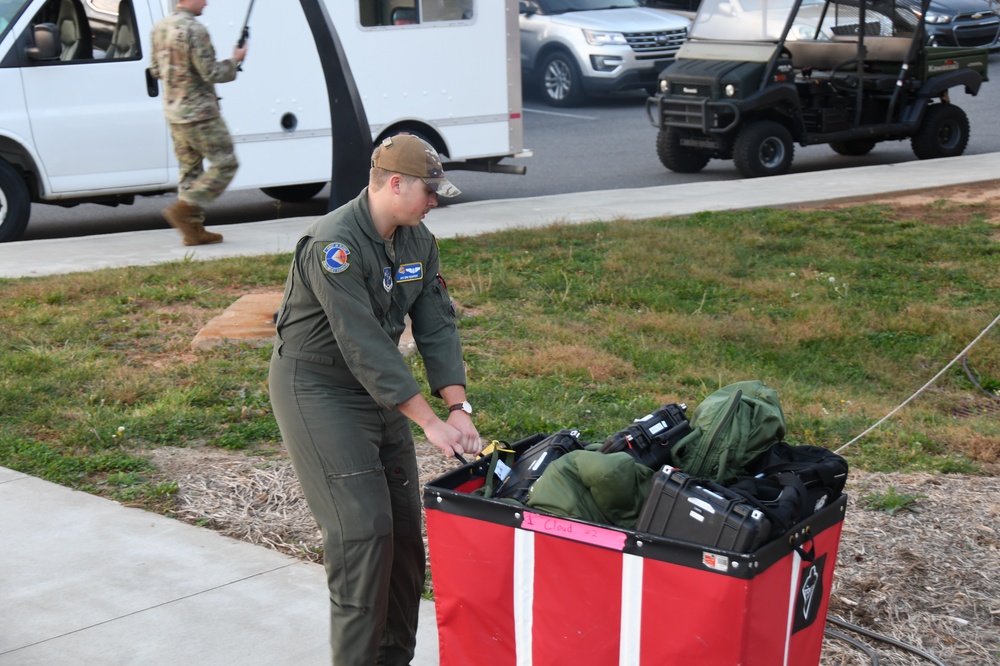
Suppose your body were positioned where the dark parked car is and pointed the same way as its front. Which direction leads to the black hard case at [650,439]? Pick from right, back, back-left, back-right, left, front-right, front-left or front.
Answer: front-right

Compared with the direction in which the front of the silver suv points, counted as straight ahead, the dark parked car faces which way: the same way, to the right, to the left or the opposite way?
the same way

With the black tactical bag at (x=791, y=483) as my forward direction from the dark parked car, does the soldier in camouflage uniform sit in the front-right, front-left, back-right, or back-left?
front-right

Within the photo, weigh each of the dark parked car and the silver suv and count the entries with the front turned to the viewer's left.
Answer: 0

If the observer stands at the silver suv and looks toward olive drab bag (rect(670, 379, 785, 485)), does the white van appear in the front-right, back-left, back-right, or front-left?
front-right

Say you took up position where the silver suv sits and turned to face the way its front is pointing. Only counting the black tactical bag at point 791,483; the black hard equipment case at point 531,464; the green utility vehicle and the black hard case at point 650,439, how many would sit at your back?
0

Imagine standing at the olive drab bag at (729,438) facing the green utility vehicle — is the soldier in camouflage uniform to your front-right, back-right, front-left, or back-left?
front-left

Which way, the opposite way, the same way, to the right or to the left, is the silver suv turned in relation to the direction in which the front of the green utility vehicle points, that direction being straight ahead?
to the left

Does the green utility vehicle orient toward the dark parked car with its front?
no

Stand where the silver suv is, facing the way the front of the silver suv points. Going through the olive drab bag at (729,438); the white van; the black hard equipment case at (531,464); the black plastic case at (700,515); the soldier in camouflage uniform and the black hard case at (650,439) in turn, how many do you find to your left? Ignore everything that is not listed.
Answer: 0

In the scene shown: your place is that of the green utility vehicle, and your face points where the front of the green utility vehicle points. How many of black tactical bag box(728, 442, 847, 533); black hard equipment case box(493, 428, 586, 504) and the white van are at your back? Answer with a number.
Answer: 0

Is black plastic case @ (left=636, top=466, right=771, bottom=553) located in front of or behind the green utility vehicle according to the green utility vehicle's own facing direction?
in front

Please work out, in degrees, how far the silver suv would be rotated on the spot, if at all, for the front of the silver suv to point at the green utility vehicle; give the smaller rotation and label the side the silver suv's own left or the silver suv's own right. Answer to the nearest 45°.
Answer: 0° — it already faces it

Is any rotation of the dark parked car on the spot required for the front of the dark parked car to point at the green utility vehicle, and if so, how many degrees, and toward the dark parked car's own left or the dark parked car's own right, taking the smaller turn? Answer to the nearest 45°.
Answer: approximately 45° to the dark parked car's own right

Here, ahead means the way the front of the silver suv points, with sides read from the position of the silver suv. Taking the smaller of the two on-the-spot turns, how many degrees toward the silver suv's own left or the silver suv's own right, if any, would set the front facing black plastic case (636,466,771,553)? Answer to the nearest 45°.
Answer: approximately 45° to the silver suv's own right

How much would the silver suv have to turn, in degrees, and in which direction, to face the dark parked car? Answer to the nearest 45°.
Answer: approximately 45° to its left

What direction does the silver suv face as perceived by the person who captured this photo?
facing the viewer and to the right of the viewer

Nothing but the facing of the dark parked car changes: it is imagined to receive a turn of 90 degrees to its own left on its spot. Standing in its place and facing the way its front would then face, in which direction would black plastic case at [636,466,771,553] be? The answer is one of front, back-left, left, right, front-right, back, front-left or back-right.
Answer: back-right
